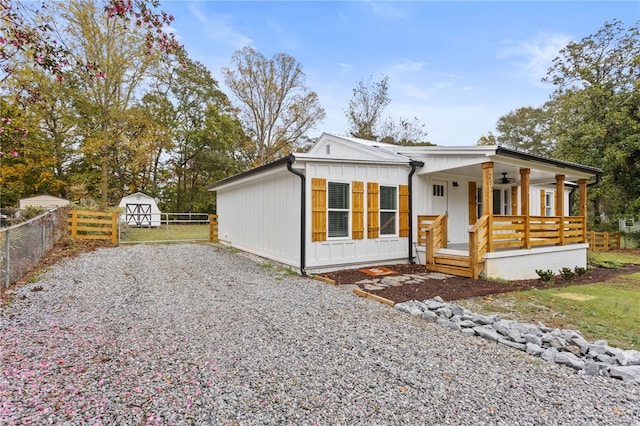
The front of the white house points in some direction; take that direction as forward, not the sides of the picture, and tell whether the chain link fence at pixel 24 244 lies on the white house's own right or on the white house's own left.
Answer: on the white house's own right

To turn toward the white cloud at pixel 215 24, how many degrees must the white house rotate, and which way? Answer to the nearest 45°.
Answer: approximately 135° to its right

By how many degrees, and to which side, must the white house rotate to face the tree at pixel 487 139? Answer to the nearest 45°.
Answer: approximately 135° to its left

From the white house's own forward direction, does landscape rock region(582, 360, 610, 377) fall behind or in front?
in front

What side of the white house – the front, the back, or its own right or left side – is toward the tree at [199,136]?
back

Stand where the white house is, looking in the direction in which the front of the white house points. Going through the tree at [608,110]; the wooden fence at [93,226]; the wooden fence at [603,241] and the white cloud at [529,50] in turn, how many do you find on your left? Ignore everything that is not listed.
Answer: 3

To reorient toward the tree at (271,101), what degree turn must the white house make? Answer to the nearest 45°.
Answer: approximately 180°

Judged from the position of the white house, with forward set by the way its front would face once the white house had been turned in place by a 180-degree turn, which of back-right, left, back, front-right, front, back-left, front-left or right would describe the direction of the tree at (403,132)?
front-right

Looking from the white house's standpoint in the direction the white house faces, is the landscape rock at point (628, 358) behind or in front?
in front

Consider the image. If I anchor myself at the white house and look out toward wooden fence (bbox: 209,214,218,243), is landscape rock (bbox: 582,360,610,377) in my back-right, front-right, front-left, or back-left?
back-left

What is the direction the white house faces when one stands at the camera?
facing the viewer and to the right of the viewer

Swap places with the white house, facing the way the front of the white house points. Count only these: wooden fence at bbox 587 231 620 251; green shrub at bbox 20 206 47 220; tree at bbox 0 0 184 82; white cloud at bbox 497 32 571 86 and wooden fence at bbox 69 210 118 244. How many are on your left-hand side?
2

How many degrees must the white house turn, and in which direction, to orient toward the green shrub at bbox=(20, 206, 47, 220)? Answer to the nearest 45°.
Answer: approximately 135° to its right
